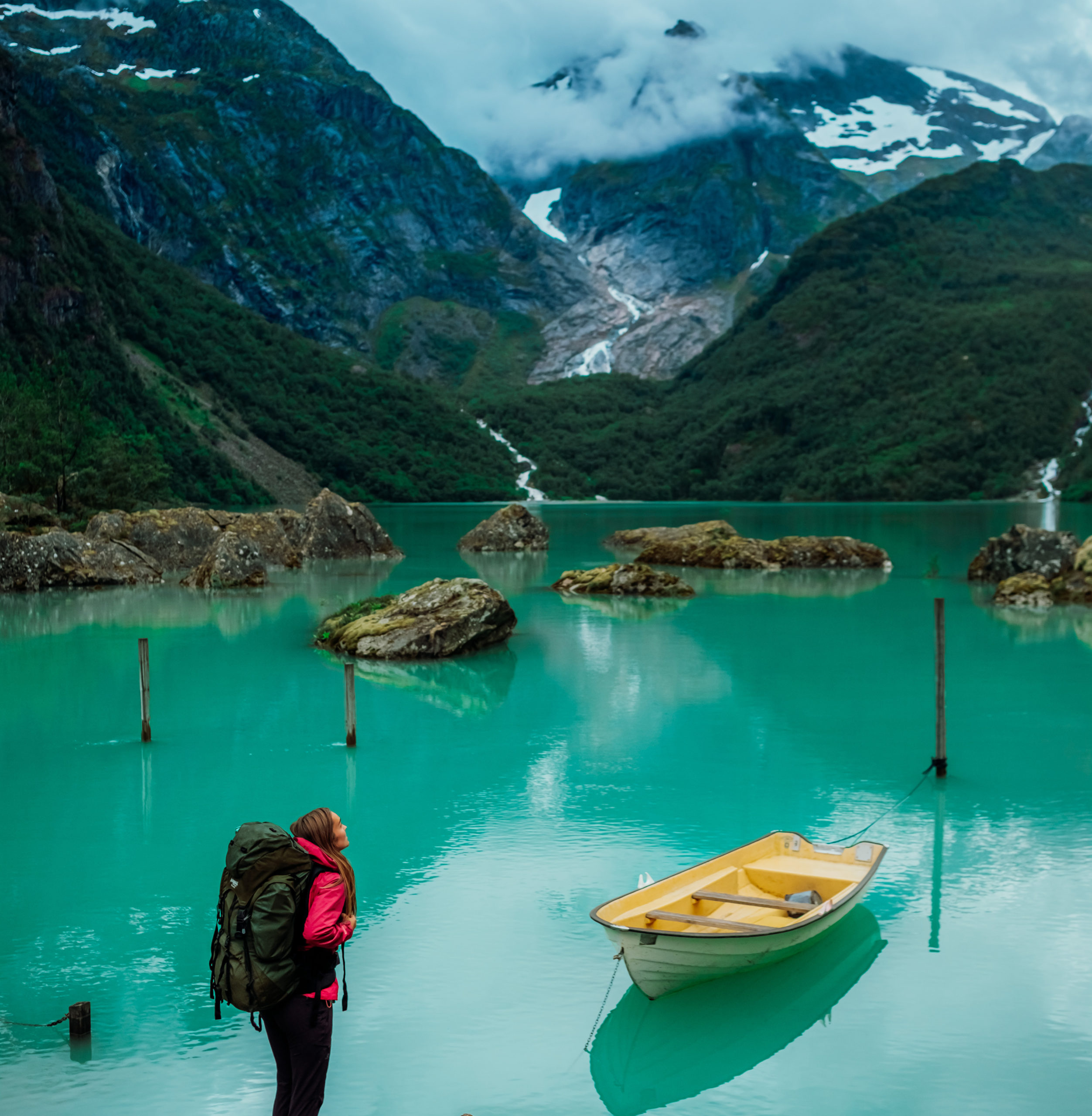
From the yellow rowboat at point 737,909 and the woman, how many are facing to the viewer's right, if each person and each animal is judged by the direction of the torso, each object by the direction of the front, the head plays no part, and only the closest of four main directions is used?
1

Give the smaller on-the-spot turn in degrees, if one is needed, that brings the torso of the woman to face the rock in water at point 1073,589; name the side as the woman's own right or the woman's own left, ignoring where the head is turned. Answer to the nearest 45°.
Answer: approximately 45° to the woman's own left

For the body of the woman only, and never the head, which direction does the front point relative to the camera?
to the viewer's right

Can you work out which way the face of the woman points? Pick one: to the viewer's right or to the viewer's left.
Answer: to the viewer's right

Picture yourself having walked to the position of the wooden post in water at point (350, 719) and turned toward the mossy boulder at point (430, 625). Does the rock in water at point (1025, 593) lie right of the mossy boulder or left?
right

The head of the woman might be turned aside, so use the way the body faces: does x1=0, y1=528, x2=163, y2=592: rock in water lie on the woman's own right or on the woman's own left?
on the woman's own left

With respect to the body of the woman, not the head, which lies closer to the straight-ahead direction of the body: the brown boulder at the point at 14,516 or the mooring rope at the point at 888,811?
the mooring rope

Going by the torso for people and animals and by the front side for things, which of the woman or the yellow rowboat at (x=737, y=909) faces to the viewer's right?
the woman

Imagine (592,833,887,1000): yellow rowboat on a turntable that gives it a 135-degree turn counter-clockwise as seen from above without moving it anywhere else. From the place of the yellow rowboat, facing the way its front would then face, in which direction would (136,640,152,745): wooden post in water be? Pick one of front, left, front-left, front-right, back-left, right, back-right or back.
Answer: back-left

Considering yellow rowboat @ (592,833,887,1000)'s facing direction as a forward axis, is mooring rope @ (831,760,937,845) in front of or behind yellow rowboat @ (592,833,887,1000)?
behind
